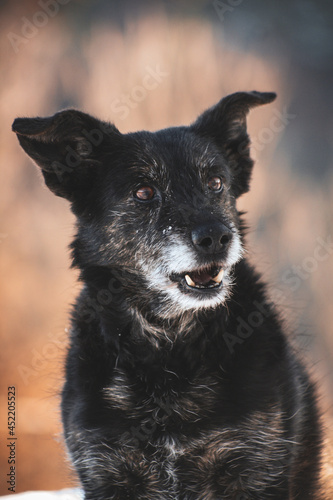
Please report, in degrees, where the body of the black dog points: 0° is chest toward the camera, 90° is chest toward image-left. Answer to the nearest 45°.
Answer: approximately 0°
